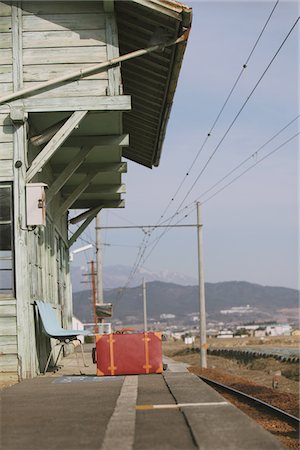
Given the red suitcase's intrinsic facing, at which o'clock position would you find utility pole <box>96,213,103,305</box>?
The utility pole is roughly at 6 o'clock from the red suitcase.

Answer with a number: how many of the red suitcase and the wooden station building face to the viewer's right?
1

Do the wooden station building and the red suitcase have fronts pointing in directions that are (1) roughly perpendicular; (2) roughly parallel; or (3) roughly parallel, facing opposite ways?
roughly perpendicular

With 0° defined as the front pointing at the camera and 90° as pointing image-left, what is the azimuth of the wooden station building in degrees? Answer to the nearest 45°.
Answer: approximately 270°

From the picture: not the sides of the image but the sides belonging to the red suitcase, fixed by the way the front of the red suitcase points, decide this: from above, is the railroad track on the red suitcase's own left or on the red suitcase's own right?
on the red suitcase's own left

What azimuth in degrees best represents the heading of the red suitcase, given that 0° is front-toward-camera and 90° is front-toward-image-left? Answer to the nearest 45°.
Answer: approximately 0°
